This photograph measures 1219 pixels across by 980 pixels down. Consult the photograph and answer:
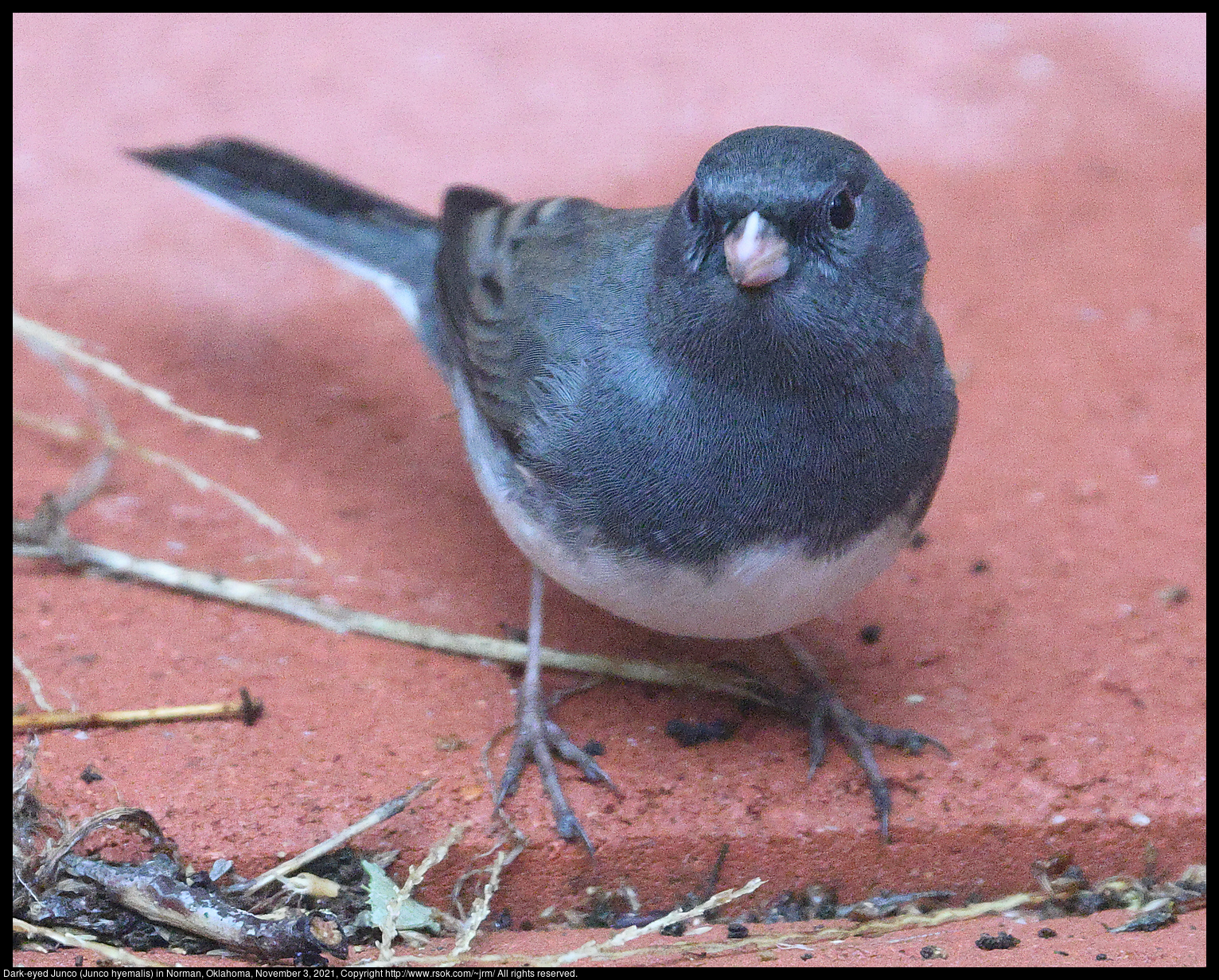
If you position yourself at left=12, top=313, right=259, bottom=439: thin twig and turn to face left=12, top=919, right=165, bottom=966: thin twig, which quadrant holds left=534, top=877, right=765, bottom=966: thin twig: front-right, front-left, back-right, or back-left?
front-left

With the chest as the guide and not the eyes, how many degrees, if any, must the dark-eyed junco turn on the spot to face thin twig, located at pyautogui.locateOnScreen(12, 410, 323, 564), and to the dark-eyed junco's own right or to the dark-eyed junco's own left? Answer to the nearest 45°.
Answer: approximately 180°

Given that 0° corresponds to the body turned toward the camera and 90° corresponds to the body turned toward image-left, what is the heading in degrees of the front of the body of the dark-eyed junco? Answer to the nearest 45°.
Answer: approximately 315°

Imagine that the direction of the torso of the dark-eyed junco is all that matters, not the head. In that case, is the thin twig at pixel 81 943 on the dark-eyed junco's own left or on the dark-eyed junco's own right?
on the dark-eyed junco's own right

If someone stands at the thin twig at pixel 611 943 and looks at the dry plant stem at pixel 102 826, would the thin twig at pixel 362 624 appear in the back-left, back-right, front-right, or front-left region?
front-right

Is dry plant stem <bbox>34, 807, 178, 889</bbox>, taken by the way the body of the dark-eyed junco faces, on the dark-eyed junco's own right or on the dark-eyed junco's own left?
on the dark-eyed junco's own right
